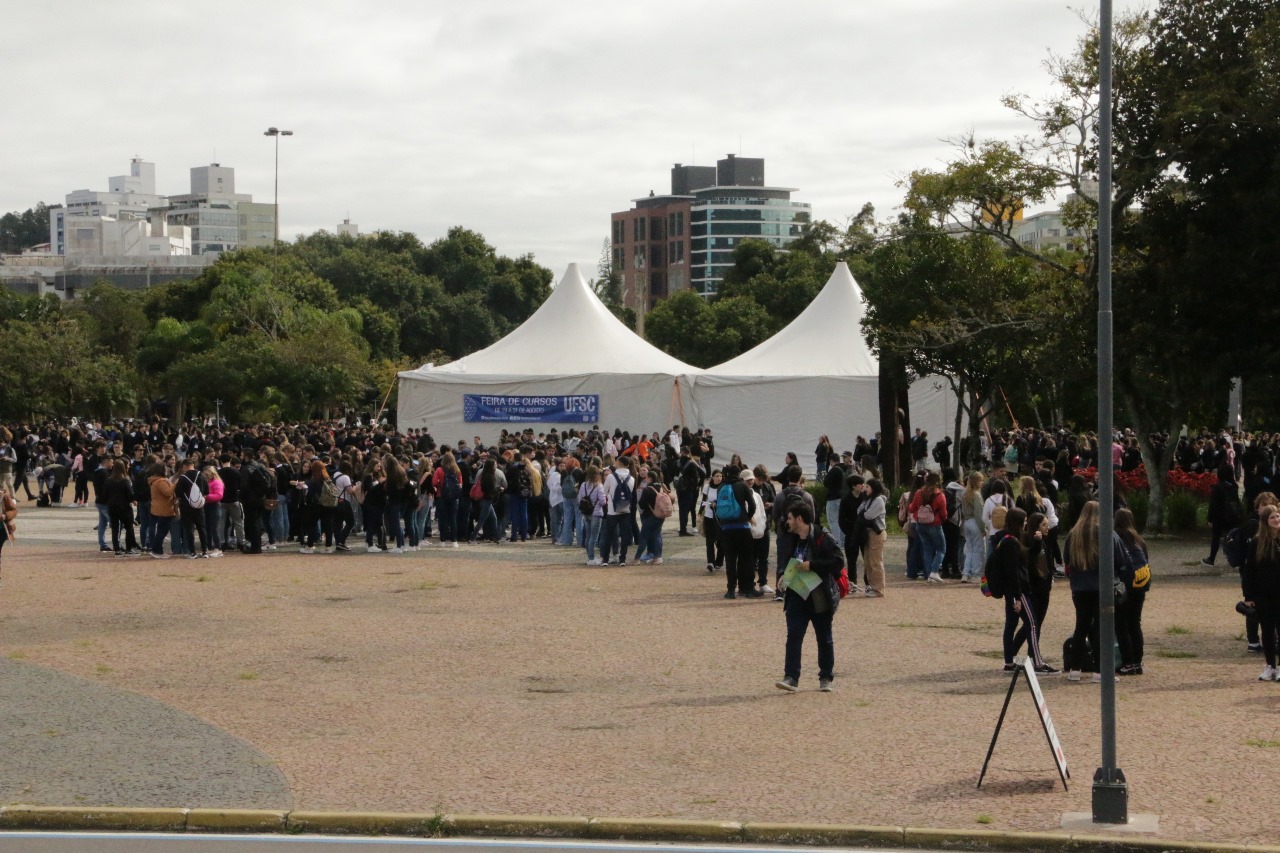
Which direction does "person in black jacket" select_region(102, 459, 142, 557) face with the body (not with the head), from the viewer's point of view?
away from the camera

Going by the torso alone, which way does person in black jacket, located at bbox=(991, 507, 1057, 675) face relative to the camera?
to the viewer's right

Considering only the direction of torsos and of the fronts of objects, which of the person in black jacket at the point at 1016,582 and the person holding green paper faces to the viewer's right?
the person in black jacket

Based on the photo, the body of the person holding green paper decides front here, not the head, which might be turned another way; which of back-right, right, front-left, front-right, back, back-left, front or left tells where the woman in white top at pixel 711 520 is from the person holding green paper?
back-right

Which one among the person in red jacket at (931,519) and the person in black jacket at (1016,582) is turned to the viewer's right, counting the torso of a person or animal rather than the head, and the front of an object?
the person in black jacket

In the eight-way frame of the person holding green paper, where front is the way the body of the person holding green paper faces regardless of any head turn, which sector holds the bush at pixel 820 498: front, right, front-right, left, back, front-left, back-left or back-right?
back-right

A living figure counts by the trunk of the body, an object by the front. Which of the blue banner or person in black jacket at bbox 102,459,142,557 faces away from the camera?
the person in black jacket
